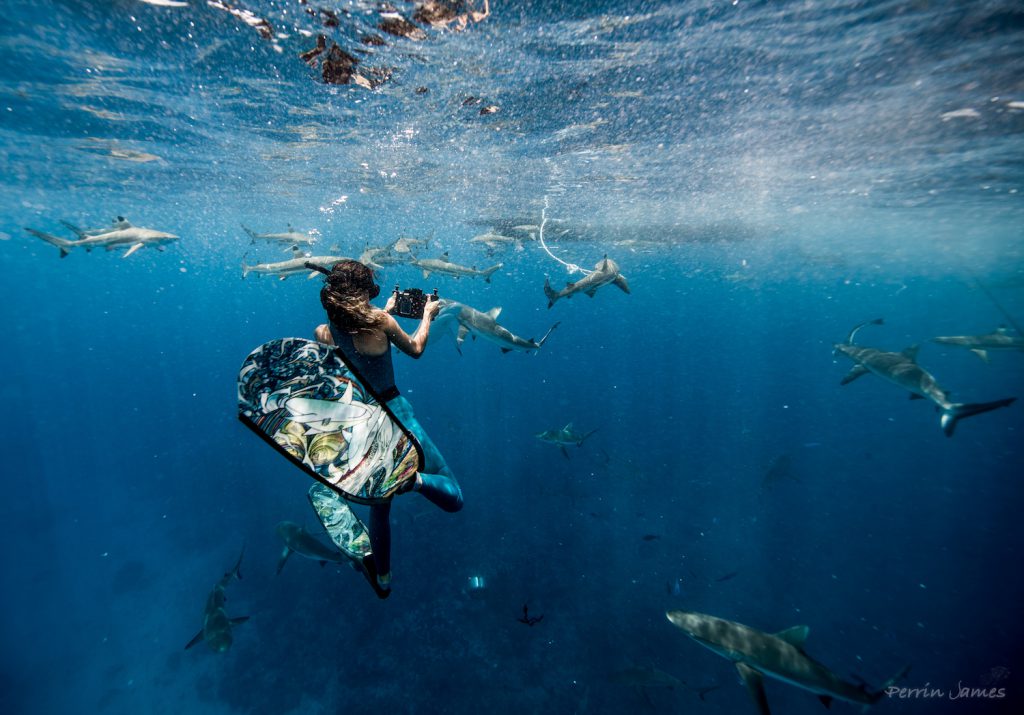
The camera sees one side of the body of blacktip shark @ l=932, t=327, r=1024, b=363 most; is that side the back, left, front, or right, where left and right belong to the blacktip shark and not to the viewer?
left

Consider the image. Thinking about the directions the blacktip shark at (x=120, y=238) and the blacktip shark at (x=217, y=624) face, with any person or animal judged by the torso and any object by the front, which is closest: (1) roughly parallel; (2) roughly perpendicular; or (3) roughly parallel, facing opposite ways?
roughly perpendicular

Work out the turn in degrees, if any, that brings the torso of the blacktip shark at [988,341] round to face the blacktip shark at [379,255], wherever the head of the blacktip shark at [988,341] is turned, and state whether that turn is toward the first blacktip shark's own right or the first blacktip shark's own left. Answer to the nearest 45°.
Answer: approximately 45° to the first blacktip shark's own left

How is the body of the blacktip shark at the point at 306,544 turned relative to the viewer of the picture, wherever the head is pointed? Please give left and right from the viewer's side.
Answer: facing the viewer and to the left of the viewer

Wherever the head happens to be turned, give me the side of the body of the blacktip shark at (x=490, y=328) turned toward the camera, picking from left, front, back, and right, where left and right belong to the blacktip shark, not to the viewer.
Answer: left

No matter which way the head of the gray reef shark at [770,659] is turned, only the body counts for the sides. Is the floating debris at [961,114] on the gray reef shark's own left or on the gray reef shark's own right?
on the gray reef shark's own right

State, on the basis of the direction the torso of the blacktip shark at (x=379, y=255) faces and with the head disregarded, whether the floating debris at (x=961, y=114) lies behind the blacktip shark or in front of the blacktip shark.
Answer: behind

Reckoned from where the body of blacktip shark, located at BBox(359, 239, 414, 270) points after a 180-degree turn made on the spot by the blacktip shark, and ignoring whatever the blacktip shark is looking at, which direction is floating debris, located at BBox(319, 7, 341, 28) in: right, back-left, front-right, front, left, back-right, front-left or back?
right

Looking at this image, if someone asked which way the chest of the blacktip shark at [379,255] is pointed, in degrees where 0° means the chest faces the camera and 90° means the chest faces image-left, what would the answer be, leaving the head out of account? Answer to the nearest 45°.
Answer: approximately 90°

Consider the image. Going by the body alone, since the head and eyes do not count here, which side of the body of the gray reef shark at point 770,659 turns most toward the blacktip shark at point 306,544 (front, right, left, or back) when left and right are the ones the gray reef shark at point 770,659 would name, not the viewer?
front
